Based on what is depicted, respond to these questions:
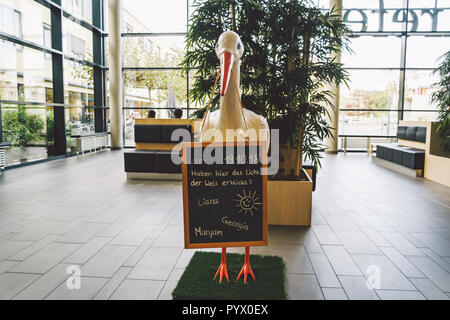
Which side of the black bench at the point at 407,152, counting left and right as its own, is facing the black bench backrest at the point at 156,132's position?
front

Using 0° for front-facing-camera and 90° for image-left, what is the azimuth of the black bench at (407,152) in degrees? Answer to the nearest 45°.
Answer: approximately 45°

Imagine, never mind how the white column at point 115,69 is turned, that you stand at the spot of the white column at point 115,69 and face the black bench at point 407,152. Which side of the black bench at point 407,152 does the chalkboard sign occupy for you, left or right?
right

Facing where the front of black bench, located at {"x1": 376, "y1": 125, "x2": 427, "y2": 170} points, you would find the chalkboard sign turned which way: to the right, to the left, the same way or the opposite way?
to the left

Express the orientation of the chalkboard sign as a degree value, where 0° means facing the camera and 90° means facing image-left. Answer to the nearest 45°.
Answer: approximately 0°

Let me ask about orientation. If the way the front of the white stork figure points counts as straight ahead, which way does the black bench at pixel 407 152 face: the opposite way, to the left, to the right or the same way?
to the right

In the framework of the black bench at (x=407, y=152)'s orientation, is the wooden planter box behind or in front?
in front

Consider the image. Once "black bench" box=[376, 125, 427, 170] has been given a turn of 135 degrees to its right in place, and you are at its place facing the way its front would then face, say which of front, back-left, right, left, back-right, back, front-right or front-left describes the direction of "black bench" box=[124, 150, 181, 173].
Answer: back-left

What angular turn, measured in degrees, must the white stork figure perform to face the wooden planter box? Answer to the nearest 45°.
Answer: approximately 135° to its left

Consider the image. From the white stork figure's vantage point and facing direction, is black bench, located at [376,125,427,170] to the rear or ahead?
to the rear

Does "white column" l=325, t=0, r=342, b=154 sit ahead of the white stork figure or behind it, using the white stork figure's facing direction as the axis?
behind

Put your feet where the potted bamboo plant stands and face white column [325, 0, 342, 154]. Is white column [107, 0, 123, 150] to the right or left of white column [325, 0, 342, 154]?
left

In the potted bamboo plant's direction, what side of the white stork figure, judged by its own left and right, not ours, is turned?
back
